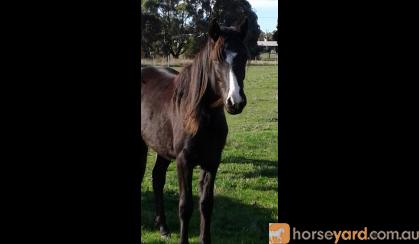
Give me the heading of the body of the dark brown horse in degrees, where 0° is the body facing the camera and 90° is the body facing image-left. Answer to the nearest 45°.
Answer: approximately 315°
